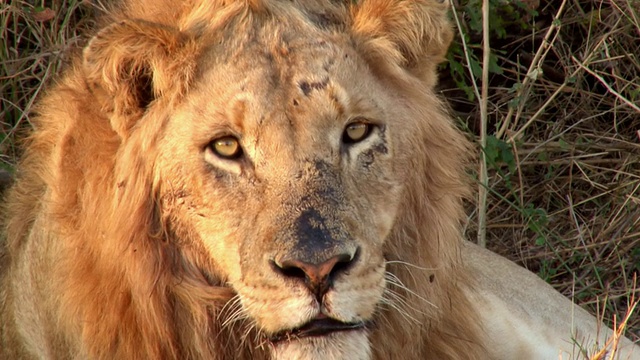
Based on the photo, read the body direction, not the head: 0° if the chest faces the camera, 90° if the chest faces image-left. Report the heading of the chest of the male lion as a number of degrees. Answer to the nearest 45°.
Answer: approximately 0°
